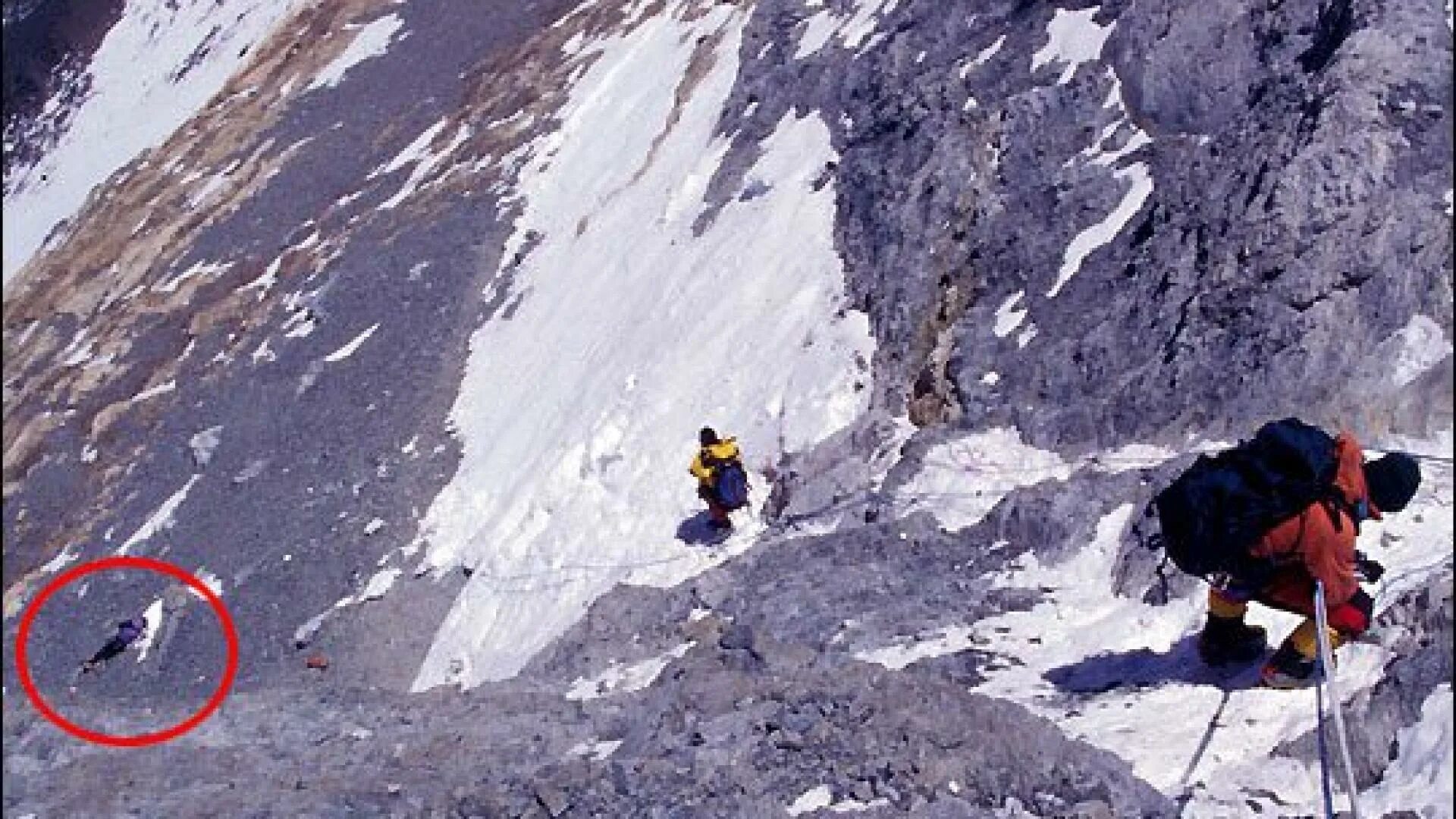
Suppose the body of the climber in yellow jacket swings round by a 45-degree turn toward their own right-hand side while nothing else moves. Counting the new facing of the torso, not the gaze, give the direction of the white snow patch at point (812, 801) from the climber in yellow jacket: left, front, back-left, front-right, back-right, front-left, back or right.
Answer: back

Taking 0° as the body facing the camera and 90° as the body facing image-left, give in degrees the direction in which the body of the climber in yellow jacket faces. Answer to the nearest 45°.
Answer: approximately 135°

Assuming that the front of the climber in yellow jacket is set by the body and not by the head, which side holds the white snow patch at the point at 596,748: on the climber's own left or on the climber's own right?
on the climber's own left

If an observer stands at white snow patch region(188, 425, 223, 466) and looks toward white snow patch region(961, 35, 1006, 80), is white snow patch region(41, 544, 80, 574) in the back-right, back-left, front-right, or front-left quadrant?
back-right

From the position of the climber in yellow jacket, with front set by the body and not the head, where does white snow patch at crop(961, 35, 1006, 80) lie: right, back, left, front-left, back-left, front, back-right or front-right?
right
